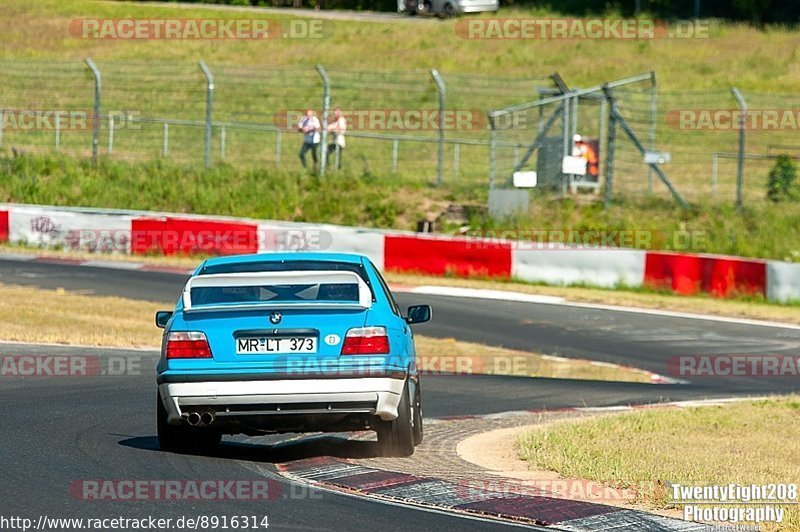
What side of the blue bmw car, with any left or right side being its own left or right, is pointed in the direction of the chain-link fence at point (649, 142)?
front

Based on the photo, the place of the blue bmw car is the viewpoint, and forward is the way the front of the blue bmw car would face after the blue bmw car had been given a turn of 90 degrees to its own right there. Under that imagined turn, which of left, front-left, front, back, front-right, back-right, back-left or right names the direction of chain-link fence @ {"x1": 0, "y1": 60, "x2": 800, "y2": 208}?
left

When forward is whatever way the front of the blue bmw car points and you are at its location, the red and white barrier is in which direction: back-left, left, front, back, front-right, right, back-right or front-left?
front

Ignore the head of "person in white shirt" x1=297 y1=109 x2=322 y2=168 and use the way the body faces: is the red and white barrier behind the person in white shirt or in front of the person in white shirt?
in front

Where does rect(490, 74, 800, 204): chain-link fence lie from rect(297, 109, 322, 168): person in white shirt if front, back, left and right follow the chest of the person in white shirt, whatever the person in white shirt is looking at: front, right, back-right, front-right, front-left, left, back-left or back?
left

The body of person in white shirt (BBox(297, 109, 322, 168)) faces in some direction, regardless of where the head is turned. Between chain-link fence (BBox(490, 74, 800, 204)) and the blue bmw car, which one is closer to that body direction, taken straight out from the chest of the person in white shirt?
the blue bmw car

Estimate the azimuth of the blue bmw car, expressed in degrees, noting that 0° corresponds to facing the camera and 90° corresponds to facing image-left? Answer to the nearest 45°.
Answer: approximately 180°

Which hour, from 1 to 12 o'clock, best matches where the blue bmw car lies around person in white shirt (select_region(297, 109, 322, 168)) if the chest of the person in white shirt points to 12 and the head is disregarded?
The blue bmw car is roughly at 12 o'clock from the person in white shirt.

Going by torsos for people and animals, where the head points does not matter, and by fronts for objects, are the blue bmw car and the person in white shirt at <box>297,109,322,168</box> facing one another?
yes

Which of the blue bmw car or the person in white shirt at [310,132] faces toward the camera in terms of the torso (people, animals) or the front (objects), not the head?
the person in white shirt

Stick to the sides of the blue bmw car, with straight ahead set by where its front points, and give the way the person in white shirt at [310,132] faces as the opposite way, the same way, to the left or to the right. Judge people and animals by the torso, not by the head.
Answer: the opposite way

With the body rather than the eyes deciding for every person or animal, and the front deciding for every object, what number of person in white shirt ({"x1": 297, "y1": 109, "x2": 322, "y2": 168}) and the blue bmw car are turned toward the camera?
1

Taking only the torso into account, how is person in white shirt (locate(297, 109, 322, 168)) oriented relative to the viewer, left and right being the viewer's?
facing the viewer

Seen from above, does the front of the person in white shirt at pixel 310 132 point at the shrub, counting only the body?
no

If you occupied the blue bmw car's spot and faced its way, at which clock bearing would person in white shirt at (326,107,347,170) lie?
The person in white shirt is roughly at 12 o'clock from the blue bmw car.
